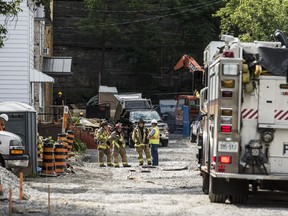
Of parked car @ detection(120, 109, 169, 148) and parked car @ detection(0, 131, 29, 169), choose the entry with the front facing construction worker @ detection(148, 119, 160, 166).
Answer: parked car @ detection(120, 109, 169, 148)

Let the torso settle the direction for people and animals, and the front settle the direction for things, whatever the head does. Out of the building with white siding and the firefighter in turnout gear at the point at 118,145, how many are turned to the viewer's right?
1

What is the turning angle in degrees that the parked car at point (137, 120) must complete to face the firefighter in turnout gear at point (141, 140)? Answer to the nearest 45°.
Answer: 0° — it already faces them

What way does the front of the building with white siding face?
to the viewer's right

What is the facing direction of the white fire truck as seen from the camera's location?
facing away from the viewer

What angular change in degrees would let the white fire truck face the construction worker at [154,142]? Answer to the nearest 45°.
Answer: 0° — it already faces them
